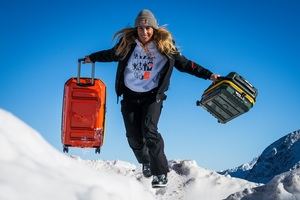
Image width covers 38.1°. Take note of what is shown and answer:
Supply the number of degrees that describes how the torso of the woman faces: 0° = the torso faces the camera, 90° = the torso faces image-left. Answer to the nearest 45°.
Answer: approximately 0°
